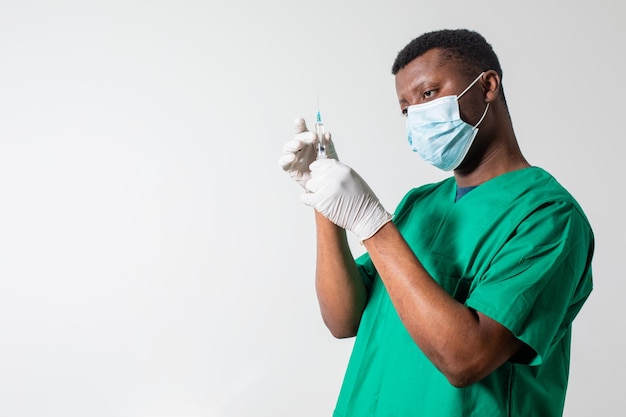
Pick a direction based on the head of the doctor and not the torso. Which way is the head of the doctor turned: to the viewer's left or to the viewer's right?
to the viewer's left

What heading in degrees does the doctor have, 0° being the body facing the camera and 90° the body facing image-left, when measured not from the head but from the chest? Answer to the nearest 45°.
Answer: approximately 45°
